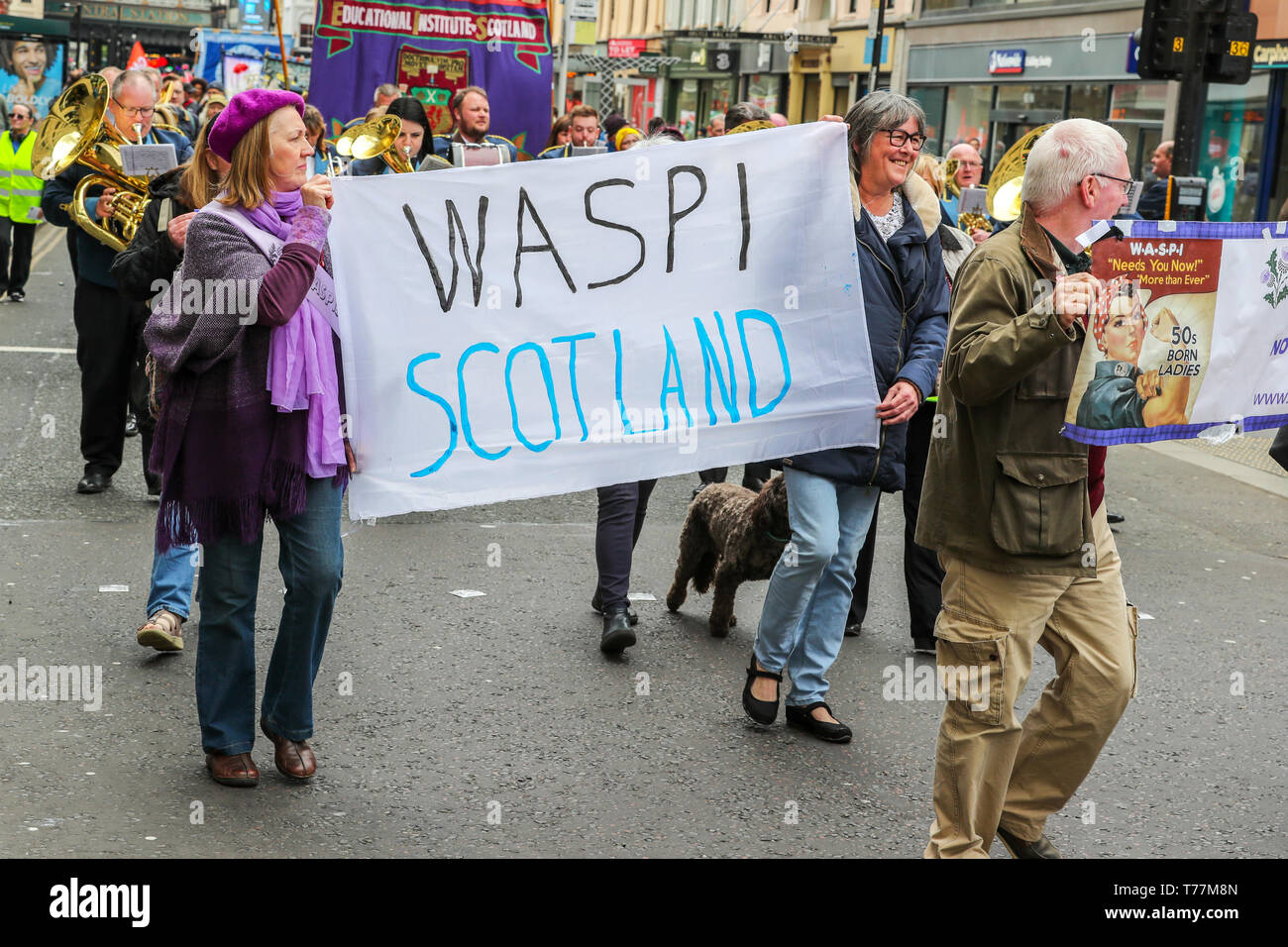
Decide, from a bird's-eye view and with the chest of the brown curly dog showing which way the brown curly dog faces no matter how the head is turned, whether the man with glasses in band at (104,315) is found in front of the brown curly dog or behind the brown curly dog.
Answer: behind

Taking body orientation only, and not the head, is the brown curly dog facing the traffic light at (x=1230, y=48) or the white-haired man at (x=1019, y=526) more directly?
the white-haired man

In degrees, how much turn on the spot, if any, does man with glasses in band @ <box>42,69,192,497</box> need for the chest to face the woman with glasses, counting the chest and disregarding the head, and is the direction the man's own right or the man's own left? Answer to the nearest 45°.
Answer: approximately 45° to the man's own left

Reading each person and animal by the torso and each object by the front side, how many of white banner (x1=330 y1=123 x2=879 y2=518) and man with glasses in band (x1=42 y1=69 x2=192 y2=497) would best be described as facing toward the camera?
2

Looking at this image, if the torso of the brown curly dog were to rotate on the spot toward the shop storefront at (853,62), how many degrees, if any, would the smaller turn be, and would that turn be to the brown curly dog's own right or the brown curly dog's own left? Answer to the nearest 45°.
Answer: approximately 135° to the brown curly dog's own left

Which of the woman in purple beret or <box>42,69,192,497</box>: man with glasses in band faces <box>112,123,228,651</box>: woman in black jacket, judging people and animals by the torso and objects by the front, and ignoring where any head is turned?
the man with glasses in band

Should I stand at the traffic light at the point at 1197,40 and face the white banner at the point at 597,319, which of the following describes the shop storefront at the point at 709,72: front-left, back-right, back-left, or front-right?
back-right

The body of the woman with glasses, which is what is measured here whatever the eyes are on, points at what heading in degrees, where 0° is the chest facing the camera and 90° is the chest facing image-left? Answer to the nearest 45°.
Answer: approximately 315°

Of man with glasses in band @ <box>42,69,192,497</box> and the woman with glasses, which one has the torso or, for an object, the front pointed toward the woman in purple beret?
the man with glasses in band

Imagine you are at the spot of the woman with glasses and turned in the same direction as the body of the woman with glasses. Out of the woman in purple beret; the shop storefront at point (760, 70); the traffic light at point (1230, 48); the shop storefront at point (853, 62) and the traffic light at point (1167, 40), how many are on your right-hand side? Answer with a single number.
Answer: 1

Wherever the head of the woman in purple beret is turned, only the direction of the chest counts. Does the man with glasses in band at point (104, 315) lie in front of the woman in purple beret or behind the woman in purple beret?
behind

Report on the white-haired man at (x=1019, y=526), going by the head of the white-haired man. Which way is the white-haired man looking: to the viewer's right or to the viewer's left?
to the viewer's right

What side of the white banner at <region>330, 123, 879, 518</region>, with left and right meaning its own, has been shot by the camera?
front

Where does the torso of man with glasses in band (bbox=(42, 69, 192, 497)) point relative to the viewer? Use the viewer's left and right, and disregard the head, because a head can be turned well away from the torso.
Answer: facing the viewer

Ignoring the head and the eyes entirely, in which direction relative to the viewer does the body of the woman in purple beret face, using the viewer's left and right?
facing the viewer and to the right of the viewer
